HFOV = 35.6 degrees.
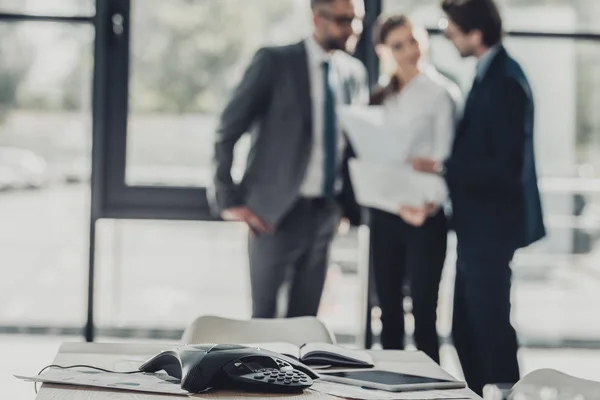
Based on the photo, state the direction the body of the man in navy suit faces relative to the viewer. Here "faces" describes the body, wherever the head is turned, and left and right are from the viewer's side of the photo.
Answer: facing to the left of the viewer

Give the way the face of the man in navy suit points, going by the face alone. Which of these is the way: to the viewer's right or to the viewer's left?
to the viewer's left

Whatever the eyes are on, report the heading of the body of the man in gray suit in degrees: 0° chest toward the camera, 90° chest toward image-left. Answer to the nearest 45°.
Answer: approximately 315°

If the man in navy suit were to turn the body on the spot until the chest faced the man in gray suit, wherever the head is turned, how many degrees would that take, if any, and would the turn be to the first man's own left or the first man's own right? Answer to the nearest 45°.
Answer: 0° — they already face them

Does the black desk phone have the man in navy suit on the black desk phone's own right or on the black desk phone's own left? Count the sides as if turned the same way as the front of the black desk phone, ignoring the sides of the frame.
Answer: on the black desk phone's own left

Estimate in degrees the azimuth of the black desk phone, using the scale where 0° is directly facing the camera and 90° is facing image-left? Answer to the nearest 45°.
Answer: approximately 315°

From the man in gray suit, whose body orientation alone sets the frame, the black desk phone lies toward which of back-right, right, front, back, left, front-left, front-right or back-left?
front-right

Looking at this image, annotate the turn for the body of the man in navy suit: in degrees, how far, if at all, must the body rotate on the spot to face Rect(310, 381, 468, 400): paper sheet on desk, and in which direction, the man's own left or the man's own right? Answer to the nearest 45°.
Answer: approximately 90° to the man's own left
